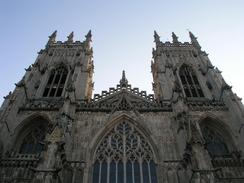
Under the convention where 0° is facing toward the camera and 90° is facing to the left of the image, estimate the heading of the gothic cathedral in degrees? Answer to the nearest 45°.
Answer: approximately 0°
